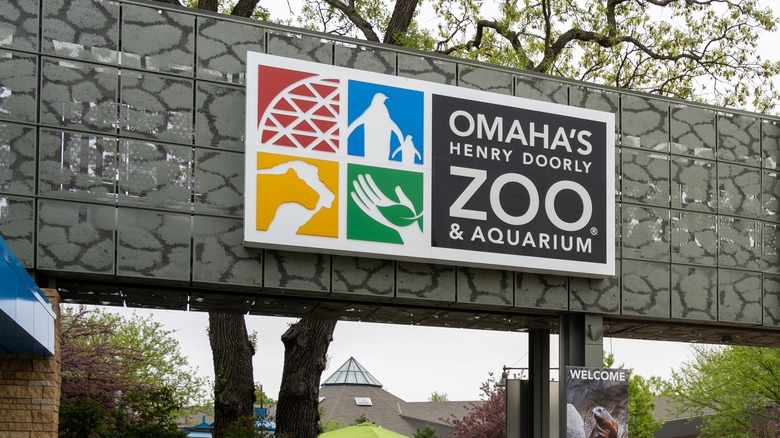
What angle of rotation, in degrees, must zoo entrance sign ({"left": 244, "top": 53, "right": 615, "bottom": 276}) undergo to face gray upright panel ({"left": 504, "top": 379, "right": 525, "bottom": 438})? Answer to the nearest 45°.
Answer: approximately 135° to its left

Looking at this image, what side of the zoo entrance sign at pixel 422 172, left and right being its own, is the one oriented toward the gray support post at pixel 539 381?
left

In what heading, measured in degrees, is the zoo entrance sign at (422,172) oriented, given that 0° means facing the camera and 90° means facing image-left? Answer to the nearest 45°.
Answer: approximately 315°

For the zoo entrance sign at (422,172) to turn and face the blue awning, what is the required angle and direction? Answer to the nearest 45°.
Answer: approximately 90° to its right

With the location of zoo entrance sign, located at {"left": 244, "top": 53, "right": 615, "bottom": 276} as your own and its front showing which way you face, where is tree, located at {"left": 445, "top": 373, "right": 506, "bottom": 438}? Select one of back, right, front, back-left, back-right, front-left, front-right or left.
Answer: back-left

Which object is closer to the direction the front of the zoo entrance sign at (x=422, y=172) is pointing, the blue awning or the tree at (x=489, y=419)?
the blue awning

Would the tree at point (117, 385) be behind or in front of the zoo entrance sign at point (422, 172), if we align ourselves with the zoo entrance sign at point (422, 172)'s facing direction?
behind

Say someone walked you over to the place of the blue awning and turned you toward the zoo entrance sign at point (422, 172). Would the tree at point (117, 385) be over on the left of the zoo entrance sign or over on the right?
left

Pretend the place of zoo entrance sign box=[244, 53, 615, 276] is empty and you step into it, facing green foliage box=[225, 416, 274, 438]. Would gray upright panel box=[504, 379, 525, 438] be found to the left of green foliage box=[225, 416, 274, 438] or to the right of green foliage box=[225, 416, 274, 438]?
right

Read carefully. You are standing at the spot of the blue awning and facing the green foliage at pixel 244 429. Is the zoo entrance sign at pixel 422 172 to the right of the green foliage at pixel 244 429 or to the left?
right

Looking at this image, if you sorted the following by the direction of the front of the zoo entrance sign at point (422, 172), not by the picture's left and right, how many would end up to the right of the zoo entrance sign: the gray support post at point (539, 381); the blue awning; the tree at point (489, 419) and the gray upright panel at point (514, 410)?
1
